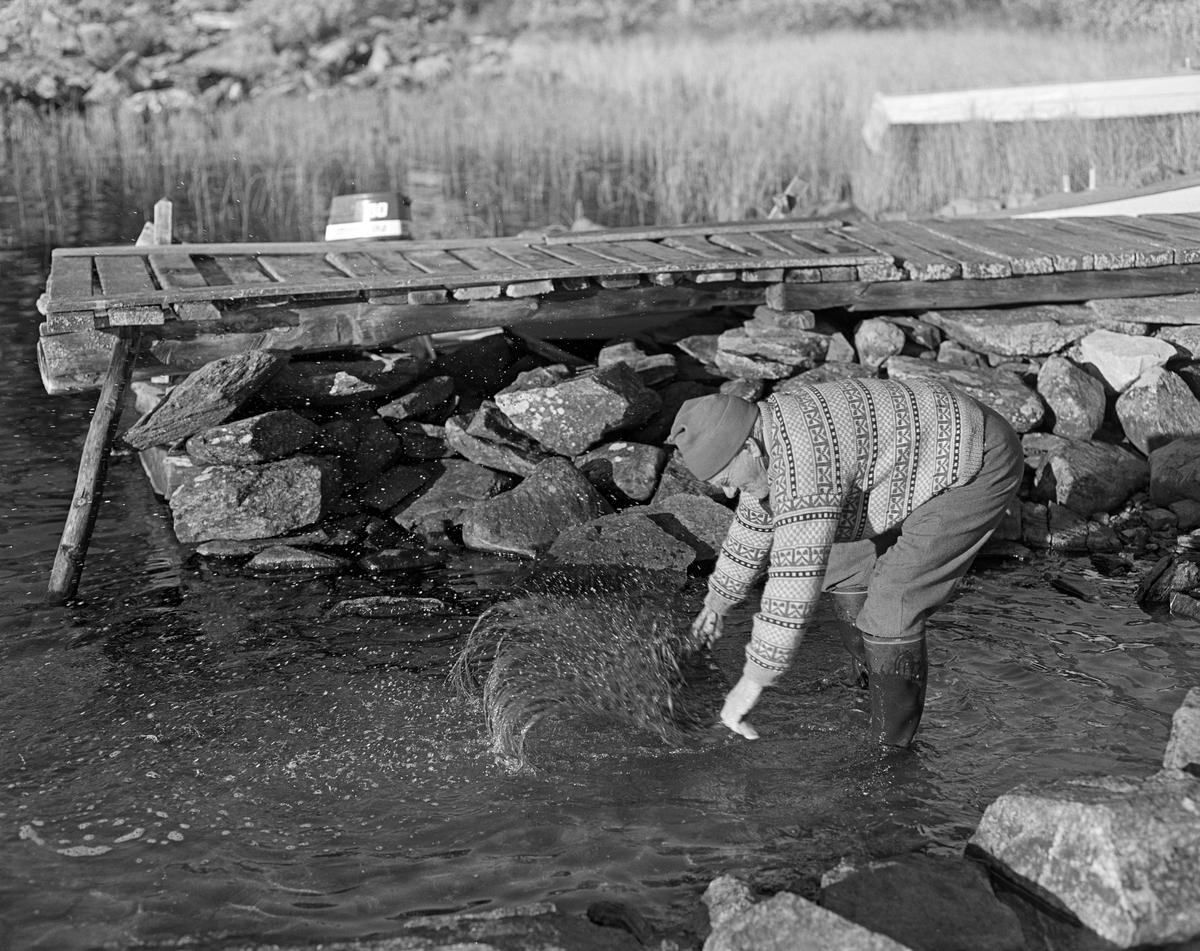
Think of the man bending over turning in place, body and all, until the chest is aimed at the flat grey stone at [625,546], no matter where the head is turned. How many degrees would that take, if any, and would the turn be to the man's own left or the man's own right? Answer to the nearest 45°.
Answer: approximately 45° to the man's own right

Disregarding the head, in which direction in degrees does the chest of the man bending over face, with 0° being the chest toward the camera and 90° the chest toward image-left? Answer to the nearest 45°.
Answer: approximately 90°

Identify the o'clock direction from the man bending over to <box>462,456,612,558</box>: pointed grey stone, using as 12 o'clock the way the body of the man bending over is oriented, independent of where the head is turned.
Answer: The pointed grey stone is roughly at 2 o'clock from the man bending over.

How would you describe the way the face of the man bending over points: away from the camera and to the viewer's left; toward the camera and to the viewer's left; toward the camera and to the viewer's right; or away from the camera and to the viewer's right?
toward the camera and to the viewer's left

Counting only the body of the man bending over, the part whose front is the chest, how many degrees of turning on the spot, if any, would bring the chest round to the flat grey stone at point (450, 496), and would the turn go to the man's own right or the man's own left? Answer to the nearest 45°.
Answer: approximately 45° to the man's own right

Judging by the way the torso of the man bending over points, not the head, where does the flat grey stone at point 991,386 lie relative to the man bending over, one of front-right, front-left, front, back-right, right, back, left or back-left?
right

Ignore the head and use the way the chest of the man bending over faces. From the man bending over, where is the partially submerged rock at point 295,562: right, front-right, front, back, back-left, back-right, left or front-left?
front-right

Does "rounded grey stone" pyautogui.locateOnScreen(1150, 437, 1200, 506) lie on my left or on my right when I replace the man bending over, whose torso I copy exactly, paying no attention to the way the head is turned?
on my right

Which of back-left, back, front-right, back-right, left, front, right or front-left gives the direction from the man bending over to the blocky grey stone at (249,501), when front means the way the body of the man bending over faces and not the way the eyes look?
front-right

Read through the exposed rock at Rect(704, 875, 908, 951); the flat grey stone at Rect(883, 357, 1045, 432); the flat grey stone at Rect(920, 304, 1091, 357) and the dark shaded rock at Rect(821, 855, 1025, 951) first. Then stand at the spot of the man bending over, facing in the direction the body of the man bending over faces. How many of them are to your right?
2

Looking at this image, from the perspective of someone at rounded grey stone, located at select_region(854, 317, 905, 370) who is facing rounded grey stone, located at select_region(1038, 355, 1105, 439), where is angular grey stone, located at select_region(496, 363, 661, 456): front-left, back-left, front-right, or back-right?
back-right

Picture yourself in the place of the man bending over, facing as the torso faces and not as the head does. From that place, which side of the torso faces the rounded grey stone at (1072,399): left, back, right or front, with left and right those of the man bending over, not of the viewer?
right

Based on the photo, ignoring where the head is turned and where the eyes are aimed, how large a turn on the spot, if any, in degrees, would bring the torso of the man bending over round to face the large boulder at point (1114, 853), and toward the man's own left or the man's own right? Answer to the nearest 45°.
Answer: approximately 135° to the man's own left

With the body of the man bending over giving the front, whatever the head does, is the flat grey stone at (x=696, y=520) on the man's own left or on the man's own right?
on the man's own right
